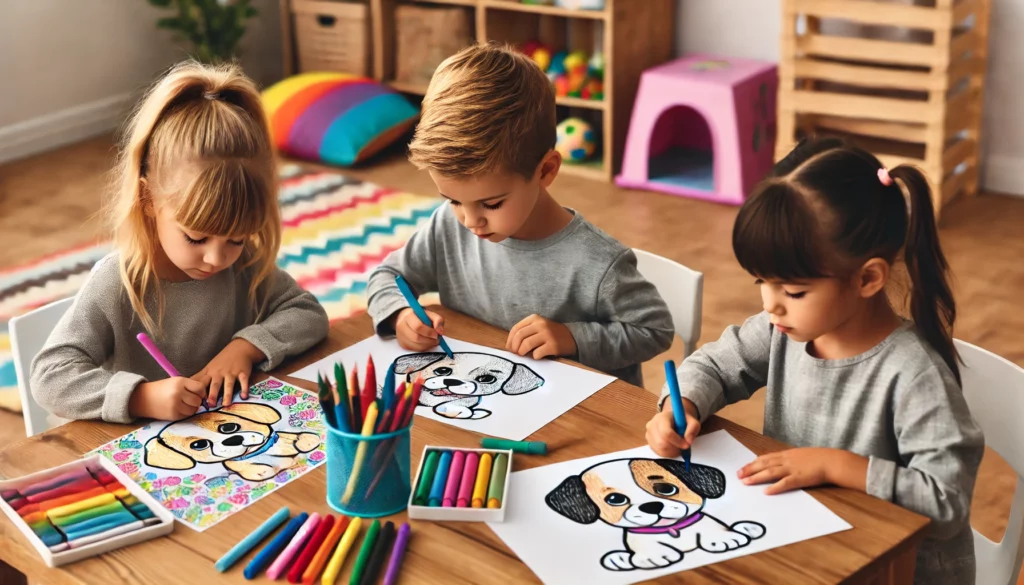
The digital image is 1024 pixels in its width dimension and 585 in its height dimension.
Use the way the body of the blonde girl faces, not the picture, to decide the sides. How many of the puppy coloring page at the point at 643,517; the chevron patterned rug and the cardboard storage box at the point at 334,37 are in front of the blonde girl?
1

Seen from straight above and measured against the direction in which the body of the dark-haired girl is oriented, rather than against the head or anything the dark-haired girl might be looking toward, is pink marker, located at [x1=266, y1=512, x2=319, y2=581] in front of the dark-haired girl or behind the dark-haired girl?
in front

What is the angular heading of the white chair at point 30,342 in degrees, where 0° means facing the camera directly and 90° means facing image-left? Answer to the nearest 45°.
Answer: approximately 315°

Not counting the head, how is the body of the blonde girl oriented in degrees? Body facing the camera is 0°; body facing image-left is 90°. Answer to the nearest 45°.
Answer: approximately 315°

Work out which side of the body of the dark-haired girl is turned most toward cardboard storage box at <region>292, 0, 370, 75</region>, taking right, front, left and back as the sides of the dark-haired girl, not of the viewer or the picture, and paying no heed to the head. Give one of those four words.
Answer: right

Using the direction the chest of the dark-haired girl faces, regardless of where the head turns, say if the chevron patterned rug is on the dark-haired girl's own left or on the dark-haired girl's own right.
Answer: on the dark-haired girl's own right

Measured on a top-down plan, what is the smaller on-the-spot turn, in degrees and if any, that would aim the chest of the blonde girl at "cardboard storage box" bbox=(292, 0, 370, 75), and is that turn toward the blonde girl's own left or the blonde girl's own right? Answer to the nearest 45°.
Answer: approximately 135° to the blonde girl's own left

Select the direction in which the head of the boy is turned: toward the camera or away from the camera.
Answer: toward the camera

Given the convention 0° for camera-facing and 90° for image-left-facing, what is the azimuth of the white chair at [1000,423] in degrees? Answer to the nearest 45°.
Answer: approximately 45°

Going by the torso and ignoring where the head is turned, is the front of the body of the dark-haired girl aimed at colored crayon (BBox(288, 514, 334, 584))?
yes

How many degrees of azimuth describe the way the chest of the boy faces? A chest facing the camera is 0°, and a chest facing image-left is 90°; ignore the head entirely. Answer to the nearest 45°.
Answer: approximately 45°

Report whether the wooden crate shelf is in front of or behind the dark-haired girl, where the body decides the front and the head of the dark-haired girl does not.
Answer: behind

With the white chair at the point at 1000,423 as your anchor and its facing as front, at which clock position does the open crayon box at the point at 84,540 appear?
The open crayon box is roughly at 12 o'clock from the white chair.

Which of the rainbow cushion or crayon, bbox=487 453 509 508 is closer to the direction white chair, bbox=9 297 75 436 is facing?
the crayon

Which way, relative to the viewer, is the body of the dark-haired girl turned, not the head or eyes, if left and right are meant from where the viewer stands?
facing the viewer and to the left of the viewer

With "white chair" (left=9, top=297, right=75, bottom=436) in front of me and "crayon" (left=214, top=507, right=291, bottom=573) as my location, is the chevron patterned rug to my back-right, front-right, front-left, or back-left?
front-right

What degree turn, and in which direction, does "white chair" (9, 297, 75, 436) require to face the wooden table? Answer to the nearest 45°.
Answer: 0° — it already faces it
